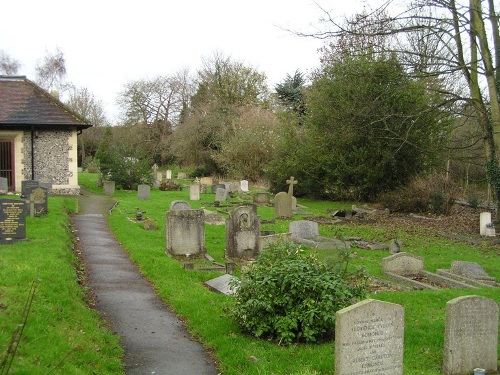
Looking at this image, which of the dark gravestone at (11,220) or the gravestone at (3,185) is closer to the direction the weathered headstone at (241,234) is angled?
the dark gravestone

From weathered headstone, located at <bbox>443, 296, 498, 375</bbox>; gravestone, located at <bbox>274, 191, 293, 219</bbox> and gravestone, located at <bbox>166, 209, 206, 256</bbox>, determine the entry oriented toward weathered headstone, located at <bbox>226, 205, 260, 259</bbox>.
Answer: gravestone, located at <bbox>274, 191, 293, 219</bbox>

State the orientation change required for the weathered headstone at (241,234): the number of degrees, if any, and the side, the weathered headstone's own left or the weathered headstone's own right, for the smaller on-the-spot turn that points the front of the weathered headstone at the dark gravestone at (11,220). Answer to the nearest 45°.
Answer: approximately 90° to the weathered headstone's own right

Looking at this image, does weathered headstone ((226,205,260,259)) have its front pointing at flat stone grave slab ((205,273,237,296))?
yes

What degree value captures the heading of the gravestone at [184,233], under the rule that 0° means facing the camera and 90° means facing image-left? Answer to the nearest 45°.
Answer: approximately 0°

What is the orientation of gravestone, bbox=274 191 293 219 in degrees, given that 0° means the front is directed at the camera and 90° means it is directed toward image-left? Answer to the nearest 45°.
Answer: approximately 0°

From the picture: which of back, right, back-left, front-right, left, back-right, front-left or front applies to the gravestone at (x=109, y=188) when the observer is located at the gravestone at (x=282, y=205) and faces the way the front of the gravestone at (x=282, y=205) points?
back-right
